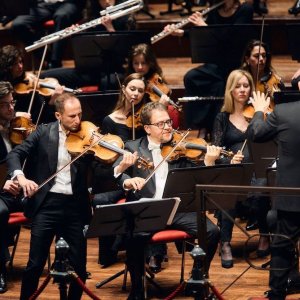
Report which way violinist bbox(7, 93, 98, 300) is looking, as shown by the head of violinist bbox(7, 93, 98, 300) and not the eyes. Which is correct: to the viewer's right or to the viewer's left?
to the viewer's right

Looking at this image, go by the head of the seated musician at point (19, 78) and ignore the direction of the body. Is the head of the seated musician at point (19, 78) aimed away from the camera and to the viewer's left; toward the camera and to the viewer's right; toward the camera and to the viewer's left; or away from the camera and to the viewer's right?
toward the camera and to the viewer's right

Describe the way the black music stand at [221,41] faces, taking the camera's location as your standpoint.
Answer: facing away from the viewer

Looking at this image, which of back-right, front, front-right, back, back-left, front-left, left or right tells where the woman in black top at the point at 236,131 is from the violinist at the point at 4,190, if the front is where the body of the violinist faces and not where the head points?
front-left

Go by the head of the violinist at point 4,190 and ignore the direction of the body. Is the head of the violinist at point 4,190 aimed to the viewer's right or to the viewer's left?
to the viewer's right

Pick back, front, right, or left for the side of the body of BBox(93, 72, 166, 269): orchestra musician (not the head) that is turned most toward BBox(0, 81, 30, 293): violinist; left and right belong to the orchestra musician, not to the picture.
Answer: right

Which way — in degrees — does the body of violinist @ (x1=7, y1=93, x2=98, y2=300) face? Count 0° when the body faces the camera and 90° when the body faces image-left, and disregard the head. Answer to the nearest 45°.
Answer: approximately 315°

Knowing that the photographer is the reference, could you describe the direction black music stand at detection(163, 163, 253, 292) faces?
facing away from the viewer

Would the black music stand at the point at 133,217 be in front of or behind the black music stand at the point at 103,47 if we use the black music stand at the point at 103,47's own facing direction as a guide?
behind

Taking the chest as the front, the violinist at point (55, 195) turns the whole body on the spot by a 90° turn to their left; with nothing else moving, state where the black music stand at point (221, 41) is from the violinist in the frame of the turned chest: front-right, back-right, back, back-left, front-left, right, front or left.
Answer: front

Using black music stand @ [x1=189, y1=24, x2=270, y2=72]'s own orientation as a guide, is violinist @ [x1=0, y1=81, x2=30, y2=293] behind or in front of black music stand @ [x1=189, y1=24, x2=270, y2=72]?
behind

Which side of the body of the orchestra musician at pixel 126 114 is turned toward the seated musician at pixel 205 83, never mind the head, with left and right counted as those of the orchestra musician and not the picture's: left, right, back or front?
left
